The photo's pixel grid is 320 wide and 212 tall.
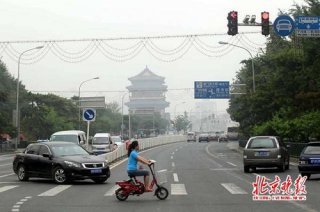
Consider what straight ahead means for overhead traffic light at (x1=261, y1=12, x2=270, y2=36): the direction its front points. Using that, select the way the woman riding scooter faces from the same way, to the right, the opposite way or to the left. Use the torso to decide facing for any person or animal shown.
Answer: to the left

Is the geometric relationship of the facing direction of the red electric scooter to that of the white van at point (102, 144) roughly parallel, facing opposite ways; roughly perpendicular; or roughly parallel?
roughly perpendicular

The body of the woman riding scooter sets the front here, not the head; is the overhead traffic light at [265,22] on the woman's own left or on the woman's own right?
on the woman's own left

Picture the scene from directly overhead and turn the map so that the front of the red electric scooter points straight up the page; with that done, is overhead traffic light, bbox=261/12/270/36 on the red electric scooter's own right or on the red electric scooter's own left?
on the red electric scooter's own left

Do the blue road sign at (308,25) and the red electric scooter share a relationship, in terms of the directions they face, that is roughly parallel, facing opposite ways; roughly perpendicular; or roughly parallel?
roughly perpendicular

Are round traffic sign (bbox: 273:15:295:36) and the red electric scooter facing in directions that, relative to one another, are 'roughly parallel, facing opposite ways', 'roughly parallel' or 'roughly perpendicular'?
roughly perpendicular

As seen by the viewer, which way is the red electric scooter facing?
to the viewer's right

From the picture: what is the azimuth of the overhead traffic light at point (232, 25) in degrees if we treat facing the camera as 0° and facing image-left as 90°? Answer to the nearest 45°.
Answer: approximately 0°

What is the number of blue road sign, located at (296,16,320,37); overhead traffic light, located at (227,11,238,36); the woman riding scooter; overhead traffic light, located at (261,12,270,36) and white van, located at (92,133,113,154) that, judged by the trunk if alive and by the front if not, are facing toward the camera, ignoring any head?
4
